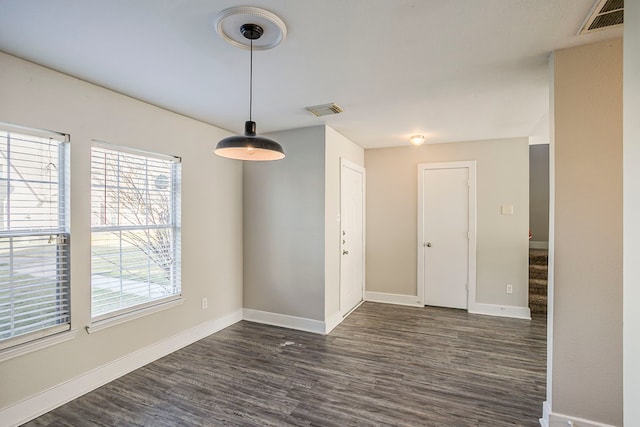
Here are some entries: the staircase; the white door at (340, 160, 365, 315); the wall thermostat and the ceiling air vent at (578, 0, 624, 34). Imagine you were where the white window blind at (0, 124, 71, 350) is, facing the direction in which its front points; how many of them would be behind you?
0

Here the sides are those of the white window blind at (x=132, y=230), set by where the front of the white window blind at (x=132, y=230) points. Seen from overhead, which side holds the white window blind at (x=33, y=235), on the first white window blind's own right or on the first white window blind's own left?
on the first white window blind's own right

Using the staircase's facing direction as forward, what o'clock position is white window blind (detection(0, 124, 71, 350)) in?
The white window blind is roughly at 1 o'clock from the staircase.

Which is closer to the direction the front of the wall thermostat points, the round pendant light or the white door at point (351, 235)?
the round pendant light

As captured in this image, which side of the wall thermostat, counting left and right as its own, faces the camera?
front

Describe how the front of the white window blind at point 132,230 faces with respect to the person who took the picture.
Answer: facing the viewer and to the right of the viewer

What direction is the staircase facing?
toward the camera

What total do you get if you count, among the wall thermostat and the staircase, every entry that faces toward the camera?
2

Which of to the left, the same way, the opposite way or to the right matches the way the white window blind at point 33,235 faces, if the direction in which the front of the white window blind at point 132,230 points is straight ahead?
the same way

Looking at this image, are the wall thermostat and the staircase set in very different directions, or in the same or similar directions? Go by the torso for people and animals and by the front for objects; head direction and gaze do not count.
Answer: same or similar directions

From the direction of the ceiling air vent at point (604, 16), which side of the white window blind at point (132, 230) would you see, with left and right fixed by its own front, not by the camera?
front

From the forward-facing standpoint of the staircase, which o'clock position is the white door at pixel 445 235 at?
The white door is roughly at 2 o'clock from the staircase.

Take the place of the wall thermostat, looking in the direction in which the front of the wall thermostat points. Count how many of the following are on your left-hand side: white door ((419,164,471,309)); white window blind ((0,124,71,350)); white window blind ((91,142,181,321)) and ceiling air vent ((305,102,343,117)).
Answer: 0

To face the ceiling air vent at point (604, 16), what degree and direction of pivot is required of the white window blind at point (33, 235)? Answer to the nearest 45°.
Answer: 0° — it already faces it

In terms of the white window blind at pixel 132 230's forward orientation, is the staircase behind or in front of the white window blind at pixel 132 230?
in front

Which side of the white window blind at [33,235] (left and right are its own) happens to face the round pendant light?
front

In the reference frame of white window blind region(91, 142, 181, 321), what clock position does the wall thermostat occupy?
The wall thermostat is roughly at 11 o'clock from the white window blind.
